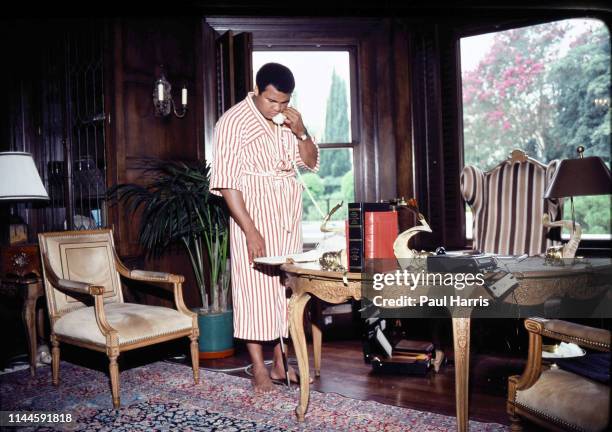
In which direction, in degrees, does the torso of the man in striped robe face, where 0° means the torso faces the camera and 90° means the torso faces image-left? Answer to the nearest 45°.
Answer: approximately 315°

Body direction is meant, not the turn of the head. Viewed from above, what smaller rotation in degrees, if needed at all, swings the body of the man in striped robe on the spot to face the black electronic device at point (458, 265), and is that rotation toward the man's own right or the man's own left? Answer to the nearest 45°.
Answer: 0° — they already face it

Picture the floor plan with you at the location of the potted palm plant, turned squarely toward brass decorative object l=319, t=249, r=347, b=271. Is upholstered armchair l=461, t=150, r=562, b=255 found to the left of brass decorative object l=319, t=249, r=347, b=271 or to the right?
left

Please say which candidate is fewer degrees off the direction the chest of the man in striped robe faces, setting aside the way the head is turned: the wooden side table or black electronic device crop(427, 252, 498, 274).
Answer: the black electronic device

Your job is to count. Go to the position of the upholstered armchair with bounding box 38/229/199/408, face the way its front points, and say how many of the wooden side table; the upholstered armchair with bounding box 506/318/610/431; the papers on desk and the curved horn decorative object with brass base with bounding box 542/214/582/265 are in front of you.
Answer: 3

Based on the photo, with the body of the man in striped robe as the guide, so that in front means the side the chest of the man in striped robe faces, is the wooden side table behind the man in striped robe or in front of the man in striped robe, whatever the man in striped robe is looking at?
behind

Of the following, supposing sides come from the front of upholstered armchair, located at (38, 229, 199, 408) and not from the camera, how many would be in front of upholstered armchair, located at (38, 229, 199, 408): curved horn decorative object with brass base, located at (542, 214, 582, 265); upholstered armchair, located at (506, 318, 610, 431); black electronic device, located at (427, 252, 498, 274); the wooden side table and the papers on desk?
4

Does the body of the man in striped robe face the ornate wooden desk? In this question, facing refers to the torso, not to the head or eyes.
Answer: yes

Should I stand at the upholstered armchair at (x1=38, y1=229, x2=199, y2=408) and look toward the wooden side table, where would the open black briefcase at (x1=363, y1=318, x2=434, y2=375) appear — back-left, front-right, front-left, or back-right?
back-right
